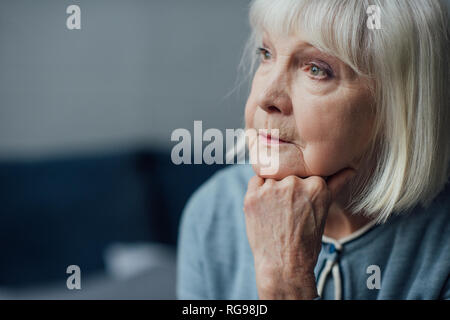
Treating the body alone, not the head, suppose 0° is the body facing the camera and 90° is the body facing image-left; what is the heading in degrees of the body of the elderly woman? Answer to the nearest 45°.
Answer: approximately 45°

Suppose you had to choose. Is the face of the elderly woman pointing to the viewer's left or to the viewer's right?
to the viewer's left
